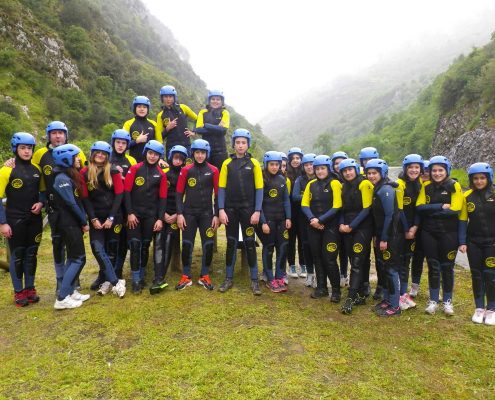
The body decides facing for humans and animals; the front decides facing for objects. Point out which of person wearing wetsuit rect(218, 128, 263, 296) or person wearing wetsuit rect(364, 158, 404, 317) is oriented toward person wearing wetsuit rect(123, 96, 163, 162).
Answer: person wearing wetsuit rect(364, 158, 404, 317)

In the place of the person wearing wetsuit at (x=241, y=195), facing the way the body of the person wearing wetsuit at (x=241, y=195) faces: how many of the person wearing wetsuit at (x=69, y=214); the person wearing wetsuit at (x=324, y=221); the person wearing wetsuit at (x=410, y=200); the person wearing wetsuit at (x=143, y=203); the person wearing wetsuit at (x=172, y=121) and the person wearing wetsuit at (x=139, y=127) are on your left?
2

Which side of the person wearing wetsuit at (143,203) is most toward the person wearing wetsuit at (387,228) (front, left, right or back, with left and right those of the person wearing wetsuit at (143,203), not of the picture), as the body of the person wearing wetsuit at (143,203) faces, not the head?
left

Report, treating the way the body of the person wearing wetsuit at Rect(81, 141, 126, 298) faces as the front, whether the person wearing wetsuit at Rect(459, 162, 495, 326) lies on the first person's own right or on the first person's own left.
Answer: on the first person's own left

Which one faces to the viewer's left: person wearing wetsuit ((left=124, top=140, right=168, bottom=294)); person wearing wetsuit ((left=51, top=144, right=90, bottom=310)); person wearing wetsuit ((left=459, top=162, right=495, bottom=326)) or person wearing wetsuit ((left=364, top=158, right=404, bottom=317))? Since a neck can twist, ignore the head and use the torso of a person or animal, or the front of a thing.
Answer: person wearing wetsuit ((left=364, top=158, right=404, bottom=317))

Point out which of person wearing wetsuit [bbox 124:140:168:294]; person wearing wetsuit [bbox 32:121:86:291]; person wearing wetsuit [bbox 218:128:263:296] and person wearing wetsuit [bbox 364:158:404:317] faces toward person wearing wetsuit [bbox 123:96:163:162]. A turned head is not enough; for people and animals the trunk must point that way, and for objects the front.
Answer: person wearing wetsuit [bbox 364:158:404:317]

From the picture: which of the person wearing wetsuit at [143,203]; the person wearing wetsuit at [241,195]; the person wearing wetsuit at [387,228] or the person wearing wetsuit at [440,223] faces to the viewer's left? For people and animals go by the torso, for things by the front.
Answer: the person wearing wetsuit at [387,228]

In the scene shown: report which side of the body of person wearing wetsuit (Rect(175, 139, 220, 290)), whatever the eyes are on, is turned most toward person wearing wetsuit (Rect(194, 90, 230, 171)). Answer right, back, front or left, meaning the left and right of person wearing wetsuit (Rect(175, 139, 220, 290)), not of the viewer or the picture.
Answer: back

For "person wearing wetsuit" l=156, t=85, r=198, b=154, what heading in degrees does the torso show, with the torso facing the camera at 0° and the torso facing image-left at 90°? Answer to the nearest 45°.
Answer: approximately 0°

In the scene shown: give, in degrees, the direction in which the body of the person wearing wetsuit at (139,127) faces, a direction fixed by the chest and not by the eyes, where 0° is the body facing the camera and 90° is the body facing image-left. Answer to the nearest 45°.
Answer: approximately 0°

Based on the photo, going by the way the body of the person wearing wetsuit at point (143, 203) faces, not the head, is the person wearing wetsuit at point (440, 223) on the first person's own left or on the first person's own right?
on the first person's own left

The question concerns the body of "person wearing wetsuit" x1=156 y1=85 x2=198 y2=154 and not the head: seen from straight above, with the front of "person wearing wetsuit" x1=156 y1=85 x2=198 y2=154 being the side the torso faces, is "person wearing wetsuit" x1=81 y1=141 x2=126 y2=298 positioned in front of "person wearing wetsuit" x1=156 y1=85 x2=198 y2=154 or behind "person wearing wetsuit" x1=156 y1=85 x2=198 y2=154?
in front
